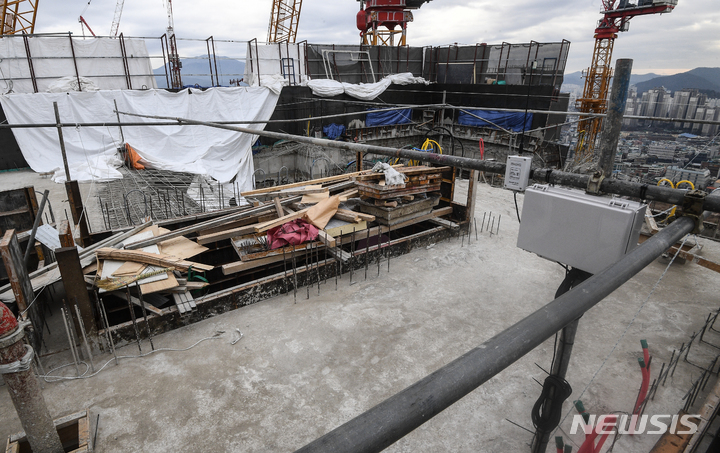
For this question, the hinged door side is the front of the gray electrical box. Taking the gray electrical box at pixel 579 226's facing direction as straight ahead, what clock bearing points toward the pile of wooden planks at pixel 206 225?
The pile of wooden planks is roughly at 2 o'clock from the gray electrical box.

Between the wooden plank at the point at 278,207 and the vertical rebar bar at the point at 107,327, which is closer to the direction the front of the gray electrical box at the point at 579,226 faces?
the vertical rebar bar

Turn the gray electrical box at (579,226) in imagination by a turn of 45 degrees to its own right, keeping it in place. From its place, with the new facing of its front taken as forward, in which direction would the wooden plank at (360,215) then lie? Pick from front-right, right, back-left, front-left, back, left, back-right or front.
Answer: front-right

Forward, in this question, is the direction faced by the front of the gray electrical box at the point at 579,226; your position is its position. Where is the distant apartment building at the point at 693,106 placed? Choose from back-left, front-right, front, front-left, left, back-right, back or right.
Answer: back-right

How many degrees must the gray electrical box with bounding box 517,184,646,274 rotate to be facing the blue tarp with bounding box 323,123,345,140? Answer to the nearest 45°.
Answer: approximately 90° to its right

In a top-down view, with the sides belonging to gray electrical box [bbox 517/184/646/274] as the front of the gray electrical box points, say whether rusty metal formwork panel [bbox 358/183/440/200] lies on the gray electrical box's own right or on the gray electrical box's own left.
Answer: on the gray electrical box's own right

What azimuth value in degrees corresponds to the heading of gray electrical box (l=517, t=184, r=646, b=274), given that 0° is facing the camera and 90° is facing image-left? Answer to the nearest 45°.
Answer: approximately 45°

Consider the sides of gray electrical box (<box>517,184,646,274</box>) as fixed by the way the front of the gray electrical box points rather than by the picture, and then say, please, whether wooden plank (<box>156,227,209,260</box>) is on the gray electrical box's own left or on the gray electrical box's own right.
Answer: on the gray electrical box's own right

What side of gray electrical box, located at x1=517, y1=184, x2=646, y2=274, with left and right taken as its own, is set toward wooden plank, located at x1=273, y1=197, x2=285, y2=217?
right

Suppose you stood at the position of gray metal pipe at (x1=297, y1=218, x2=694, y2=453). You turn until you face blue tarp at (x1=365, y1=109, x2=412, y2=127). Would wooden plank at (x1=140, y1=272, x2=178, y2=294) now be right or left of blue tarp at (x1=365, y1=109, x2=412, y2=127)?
left

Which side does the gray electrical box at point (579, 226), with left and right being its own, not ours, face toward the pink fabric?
right
